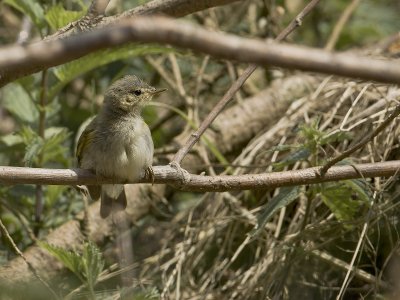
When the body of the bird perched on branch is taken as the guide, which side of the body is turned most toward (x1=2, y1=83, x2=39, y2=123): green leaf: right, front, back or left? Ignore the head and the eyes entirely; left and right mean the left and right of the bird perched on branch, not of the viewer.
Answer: back

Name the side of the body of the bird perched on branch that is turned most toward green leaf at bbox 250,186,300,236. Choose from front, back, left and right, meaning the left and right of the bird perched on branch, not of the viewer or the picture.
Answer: left

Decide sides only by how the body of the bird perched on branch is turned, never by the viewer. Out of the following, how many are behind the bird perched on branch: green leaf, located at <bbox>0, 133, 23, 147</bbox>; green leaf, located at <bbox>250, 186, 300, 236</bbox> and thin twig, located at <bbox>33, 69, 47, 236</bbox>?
2

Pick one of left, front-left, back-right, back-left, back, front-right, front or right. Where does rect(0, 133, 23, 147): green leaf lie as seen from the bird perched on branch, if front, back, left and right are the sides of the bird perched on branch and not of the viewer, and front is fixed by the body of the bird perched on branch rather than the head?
back

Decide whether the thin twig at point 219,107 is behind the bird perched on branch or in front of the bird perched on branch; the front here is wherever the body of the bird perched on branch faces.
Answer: in front

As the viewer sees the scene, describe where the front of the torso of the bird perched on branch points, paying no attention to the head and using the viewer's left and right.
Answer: facing the viewer and to the right of the viewer

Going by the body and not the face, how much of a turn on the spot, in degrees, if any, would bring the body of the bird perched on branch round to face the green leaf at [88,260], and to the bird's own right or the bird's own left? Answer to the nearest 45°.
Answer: approximately 45° to the bird's own right
